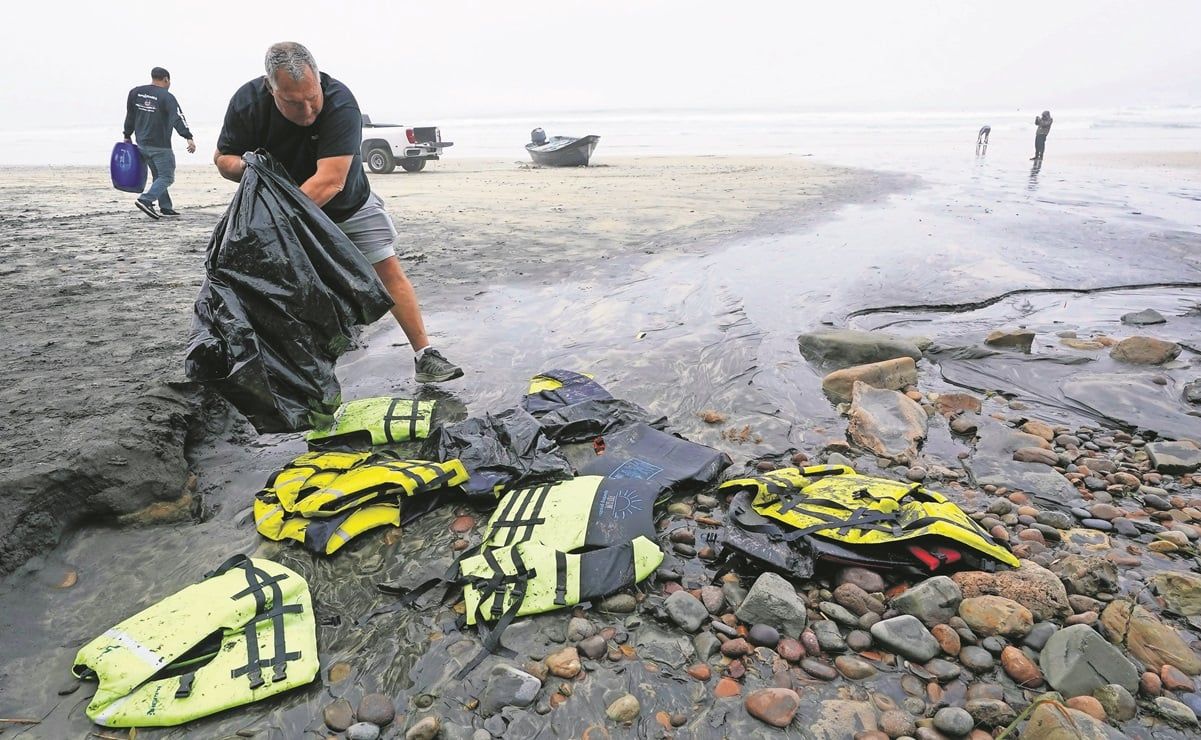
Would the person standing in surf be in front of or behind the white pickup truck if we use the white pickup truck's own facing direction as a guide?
behind

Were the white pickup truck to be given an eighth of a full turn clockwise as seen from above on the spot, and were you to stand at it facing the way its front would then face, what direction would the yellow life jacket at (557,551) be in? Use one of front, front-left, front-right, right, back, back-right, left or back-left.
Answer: back

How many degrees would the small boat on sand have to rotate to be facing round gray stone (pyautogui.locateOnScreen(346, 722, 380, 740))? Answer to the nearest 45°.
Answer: approximately 90° to its right

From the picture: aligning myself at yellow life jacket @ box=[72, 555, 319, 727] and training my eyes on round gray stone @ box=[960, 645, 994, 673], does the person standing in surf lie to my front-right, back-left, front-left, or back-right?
front-left

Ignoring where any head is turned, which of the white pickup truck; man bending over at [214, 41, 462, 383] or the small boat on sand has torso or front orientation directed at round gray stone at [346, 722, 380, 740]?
the man bending over

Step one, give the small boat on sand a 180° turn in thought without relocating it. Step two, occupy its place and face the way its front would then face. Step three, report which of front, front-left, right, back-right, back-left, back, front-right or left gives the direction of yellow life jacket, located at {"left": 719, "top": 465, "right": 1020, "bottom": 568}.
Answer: left

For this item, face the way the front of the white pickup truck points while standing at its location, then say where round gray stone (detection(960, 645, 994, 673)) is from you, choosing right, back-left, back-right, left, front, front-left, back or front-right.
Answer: back-left

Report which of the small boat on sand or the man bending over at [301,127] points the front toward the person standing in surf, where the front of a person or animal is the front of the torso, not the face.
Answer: the small boat on sand

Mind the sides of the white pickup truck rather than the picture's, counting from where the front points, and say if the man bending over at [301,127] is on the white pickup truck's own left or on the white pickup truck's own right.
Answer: on the white pickup truck's own left

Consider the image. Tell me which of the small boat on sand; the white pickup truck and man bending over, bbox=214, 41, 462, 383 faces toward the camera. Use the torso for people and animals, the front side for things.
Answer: the man bending over

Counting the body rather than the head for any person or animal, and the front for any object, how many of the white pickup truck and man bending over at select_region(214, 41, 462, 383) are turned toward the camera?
1

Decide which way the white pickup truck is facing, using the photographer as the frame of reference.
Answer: facing away from the viewer and to the left of the viewer

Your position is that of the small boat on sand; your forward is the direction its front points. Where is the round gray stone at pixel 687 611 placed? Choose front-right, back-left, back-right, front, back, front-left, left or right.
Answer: right

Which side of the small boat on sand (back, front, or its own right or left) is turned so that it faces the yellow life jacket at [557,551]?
right

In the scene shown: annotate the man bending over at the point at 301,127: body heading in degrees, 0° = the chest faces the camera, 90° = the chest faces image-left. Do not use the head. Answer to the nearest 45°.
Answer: approximately 0°

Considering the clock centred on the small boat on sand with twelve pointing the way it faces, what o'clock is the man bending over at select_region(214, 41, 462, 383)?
The man bending over is roughly at 3 o'clock from the small boat on sand.

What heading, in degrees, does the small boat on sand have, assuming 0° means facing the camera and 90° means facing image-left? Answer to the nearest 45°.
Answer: approximately 270°

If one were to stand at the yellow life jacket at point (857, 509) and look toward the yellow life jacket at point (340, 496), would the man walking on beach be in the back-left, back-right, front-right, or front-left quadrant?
front-right

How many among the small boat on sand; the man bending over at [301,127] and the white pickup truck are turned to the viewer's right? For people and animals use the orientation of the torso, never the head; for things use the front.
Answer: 1
